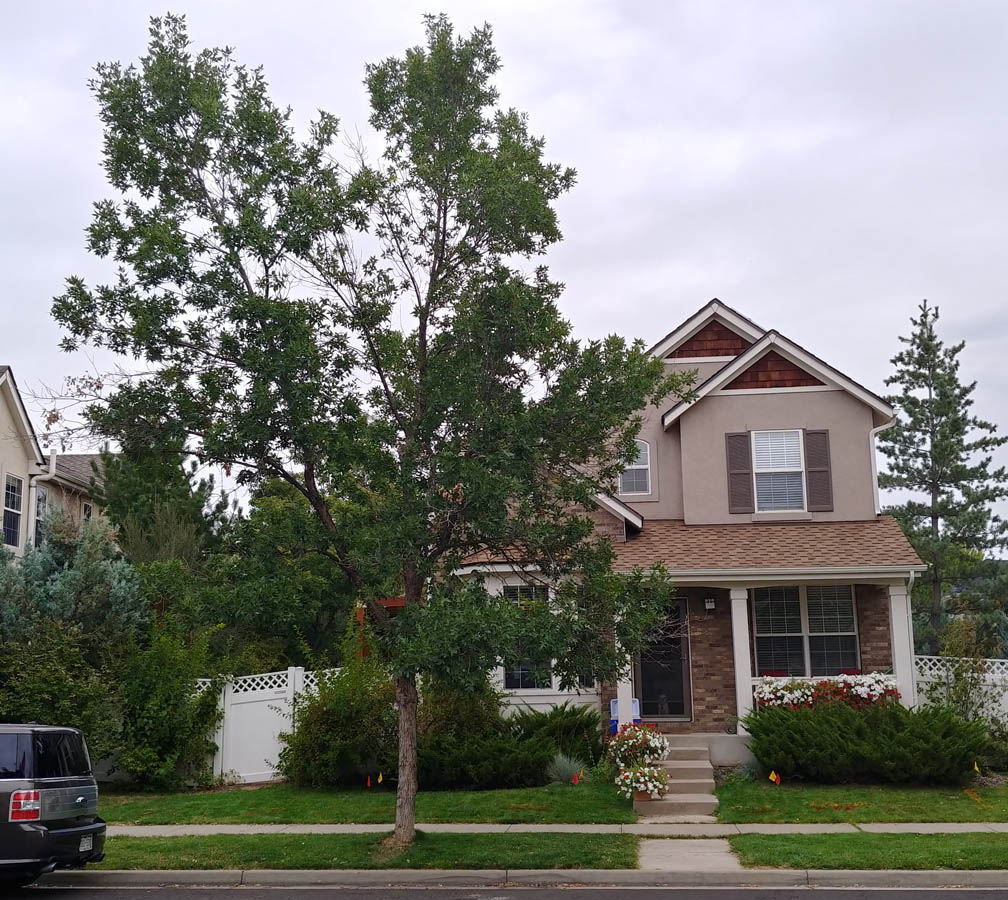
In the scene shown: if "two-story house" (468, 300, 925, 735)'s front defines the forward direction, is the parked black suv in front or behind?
in front

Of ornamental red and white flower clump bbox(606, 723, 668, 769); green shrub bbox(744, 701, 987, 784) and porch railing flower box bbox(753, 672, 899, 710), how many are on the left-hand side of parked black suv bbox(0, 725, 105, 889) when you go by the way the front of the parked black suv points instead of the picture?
0

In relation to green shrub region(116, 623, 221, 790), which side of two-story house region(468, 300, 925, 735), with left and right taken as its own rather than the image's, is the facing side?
right

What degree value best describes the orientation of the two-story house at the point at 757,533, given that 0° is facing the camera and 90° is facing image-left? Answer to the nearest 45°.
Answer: approximately 0°

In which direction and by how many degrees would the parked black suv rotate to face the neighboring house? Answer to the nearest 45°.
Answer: approximately 45° to its right

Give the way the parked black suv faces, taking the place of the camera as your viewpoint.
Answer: facing away from the viewer and to the left of the viewer

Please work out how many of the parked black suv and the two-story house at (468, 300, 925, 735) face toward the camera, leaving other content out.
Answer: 1

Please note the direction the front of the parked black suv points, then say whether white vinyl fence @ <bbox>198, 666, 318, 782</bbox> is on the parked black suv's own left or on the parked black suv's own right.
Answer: on the parked black suv's own right

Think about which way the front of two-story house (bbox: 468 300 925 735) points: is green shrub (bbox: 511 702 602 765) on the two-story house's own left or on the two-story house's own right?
on the two-story house's own right

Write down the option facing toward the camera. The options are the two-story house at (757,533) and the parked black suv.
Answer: the two-story house

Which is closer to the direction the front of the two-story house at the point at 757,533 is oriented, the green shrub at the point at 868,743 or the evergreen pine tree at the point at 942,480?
the green shrub

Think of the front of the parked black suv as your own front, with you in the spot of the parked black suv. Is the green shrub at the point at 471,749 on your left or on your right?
on your right

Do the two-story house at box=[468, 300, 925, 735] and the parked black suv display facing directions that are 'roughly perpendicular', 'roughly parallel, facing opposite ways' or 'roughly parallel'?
roughly perpendicular
